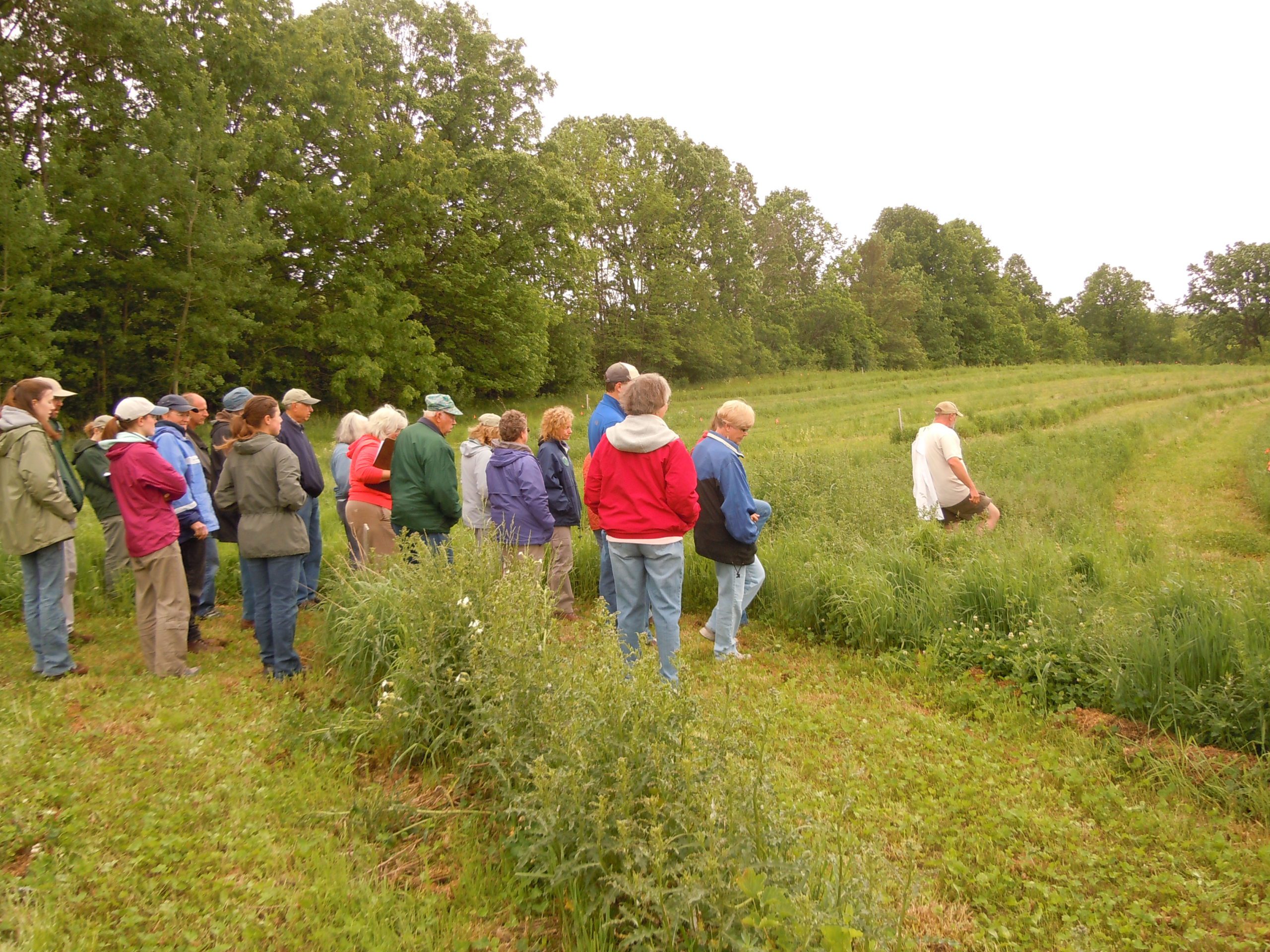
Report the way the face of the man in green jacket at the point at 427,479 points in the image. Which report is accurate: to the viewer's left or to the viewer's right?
to the viewer's right

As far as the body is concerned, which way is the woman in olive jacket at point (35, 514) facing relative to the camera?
to the viewer's right

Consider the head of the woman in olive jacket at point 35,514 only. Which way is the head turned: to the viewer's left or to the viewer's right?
to the viewer's right

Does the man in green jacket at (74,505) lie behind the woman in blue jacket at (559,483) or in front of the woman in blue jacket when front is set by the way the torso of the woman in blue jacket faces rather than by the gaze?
behind

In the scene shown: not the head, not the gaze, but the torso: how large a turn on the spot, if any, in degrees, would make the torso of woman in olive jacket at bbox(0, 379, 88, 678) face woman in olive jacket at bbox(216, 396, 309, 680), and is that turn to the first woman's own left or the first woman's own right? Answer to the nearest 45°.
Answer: approximately 45° to the first woman's own right

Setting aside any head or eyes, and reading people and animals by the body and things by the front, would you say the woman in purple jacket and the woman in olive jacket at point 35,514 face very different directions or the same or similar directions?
same or similar directions

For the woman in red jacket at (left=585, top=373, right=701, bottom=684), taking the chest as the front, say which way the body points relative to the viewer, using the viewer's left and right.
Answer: facing away from the viewer

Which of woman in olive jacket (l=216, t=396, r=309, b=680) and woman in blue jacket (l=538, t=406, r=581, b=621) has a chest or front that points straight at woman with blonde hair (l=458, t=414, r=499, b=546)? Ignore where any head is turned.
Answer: the woman in olive jacket

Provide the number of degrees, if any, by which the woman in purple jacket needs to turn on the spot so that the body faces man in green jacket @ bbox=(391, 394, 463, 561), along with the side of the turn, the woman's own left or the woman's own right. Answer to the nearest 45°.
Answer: approximately 135° to the woman's own left

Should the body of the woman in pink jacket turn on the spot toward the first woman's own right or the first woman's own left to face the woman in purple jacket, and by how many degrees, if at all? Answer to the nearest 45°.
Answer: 0° — they already face them

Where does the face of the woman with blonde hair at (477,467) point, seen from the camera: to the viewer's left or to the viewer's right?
to the viewer's right

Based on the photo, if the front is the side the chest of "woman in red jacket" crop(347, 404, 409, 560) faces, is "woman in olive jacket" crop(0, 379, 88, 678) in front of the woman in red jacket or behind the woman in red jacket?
behind

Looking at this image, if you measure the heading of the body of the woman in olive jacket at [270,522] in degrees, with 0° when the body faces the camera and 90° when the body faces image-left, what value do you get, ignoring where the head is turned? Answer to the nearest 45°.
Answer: approximately 225°
